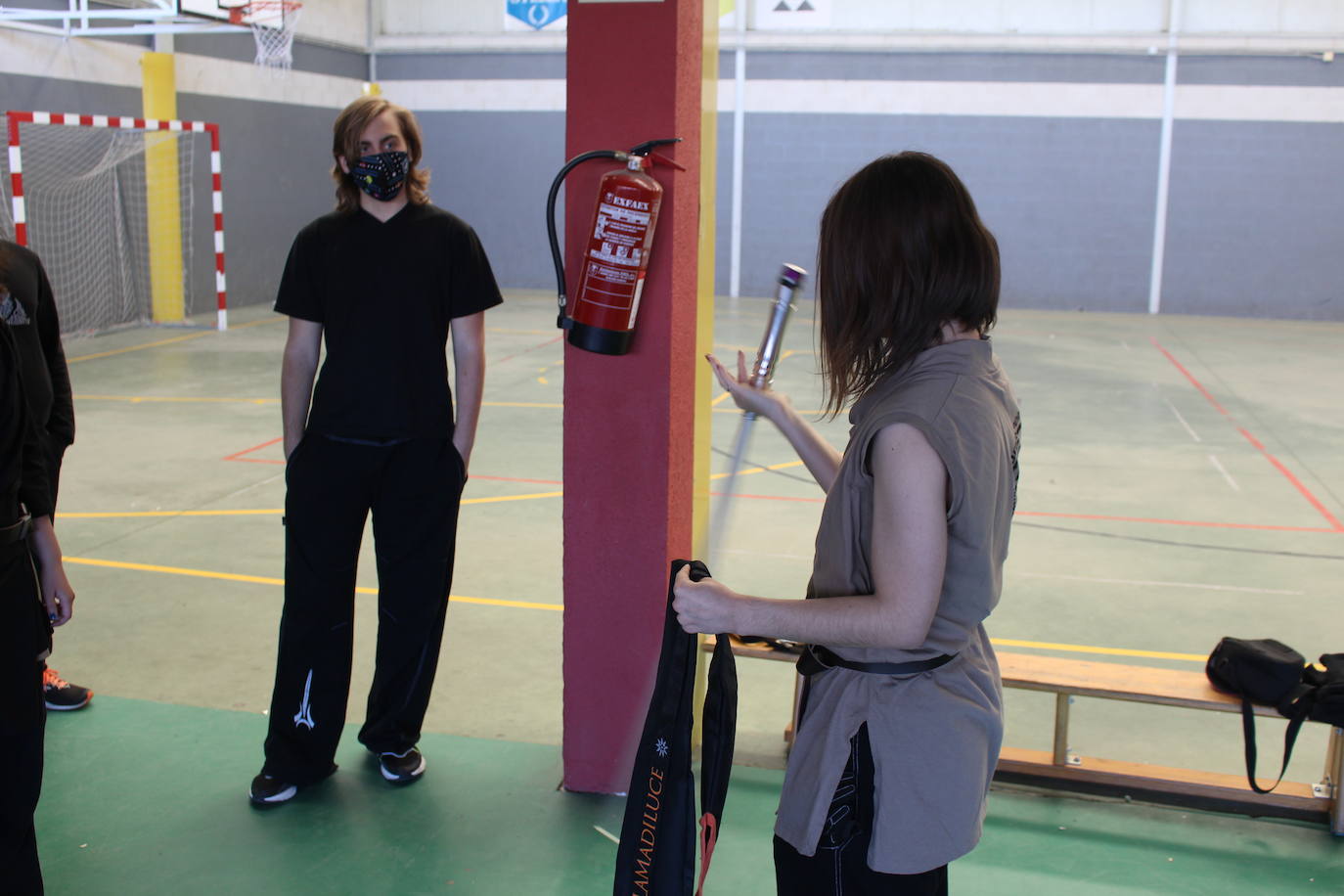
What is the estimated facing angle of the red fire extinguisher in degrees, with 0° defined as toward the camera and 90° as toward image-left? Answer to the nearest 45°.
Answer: approximately 0°

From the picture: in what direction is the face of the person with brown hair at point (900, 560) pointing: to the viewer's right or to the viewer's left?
to the viewer's left

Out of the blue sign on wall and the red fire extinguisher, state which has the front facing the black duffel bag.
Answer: the blue sign on wall

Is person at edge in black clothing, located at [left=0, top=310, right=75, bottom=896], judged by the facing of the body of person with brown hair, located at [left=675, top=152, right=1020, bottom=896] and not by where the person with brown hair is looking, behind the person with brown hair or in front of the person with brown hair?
in front

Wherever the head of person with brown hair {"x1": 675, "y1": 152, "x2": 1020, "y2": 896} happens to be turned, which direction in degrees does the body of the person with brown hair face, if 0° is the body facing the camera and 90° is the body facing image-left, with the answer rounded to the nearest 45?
approximately 90°

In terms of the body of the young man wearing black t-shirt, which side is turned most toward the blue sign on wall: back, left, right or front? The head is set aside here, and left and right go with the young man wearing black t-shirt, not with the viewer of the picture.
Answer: back

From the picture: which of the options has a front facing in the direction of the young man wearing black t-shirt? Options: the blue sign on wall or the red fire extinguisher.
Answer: the blue sign on wall
